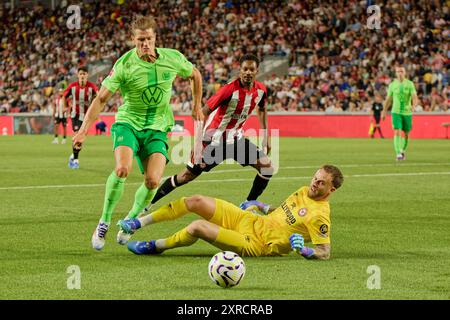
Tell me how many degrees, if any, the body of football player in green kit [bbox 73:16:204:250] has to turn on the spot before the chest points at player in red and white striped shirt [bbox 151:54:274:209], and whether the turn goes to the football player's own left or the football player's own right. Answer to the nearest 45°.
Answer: approximately 135° to the football player's own left

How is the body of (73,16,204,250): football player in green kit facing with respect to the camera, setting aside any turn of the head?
toward the camera

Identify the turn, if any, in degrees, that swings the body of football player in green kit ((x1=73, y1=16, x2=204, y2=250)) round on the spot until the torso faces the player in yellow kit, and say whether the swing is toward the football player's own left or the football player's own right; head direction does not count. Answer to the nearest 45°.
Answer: approximately 45° to the football player's own left

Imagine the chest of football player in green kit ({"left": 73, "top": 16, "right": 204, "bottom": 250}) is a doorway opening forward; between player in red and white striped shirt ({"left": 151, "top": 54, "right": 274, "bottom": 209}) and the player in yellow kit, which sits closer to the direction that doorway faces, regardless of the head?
the player in yellow kit

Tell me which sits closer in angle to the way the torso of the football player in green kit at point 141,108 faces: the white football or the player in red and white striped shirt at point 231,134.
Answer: the white football

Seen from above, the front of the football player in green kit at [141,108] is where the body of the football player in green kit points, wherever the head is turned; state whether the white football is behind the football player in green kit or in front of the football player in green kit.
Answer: in front
